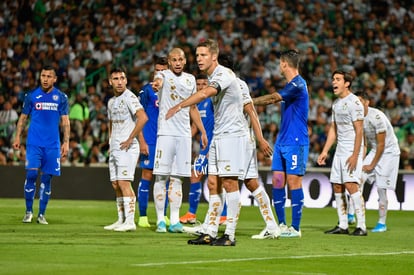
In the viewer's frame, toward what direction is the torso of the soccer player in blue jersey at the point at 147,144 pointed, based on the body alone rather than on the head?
toward the camera

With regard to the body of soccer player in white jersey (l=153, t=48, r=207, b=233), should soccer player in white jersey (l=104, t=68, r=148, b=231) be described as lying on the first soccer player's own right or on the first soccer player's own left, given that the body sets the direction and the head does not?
on the first soccer player's own right

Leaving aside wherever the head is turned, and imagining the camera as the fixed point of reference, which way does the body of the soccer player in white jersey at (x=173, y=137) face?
toward the camera

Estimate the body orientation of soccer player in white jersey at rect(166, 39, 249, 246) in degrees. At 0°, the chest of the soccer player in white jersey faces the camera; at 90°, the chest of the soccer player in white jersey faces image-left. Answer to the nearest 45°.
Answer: approximately 90°

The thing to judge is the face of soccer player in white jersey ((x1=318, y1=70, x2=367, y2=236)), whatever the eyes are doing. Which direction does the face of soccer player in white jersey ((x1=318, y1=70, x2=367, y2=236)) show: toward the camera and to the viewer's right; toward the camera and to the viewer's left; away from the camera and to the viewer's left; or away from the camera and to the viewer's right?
toward the camera and to the viewer's left

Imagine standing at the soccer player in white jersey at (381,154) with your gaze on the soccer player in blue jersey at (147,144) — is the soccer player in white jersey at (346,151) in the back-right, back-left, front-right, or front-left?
front-left

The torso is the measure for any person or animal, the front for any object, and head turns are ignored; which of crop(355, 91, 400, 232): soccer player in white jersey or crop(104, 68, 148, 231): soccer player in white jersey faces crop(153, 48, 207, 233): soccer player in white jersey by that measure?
crop(355, 91, 400, 232): soccer player in white jersey

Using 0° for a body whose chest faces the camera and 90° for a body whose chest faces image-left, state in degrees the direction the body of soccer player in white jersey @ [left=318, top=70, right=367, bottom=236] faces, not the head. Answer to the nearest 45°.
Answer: approximately 45°

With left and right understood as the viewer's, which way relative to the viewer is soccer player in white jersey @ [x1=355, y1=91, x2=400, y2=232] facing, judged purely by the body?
facing the viewer and to the left of the viewer

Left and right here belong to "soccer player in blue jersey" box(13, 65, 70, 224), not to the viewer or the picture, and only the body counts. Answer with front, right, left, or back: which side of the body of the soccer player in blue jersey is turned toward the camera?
front
